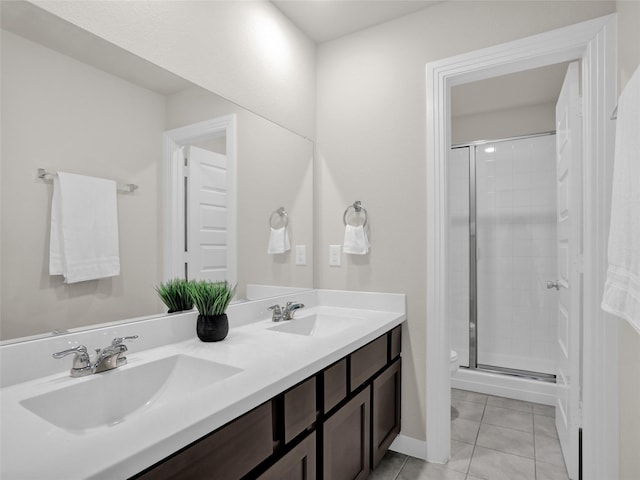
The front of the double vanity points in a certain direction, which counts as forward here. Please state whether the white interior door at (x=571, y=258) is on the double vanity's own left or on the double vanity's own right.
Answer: on the double vanity's own left

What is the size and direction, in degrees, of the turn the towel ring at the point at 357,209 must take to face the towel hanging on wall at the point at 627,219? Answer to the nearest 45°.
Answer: approximately 90° to its left

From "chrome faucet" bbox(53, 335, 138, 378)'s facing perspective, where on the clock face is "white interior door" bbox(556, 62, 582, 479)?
The white interior door is roughly at 11 o'clock from the chrome faucet.

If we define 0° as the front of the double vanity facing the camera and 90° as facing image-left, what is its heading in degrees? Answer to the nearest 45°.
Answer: approximately 315°

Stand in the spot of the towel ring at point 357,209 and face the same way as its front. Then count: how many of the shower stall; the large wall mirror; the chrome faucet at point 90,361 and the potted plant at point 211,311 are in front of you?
3

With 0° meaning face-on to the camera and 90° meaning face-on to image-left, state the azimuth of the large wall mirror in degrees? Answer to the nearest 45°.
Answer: approximately 315°
